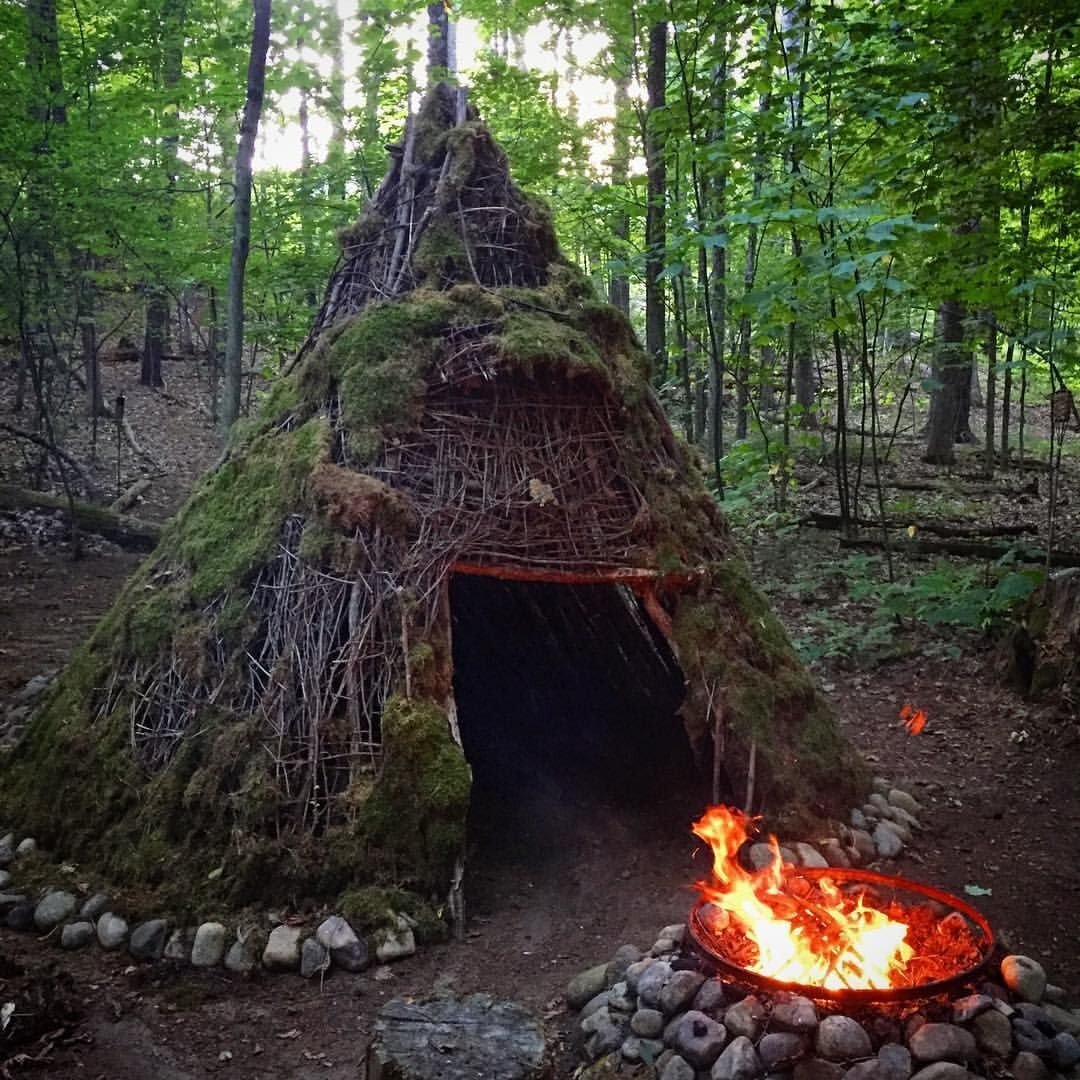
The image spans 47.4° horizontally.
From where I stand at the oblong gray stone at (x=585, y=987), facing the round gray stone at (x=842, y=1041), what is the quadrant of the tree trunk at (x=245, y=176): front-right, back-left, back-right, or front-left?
back-left

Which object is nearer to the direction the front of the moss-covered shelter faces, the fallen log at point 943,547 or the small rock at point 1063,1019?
the small rock

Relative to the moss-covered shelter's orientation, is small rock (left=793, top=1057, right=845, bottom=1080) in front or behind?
in front

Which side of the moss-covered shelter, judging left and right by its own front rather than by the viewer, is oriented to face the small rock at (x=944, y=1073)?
front

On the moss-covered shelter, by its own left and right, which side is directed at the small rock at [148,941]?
right

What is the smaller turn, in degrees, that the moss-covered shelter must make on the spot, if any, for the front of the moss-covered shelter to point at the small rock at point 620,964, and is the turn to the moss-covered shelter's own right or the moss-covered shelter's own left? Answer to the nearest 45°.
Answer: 0° — it already faces it

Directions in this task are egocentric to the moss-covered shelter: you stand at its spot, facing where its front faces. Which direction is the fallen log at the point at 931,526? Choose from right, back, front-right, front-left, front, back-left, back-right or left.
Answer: left

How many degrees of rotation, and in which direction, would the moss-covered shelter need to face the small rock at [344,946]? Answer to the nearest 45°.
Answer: approximately 45° to its right

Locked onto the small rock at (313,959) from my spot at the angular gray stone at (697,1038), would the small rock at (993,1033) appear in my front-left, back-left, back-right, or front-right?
back-right

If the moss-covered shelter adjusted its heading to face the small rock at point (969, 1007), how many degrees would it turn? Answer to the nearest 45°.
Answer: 0° — it already faces it

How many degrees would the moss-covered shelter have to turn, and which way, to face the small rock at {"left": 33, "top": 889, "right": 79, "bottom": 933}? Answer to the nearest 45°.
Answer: approximately 90° to its right

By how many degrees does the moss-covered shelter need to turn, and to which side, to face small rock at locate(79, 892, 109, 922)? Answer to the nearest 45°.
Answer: approximately 90° to its right

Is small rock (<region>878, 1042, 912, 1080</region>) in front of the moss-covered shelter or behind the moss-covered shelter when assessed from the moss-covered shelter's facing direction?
in front

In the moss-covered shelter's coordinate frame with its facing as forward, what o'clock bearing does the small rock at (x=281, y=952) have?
The small rock is roughly at 2 o'clock from the moss-covered shelter.

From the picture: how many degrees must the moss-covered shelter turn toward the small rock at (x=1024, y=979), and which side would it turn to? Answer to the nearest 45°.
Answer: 0° — it already faces it

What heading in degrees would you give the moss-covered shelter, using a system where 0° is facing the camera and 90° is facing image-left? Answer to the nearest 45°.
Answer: approximately 315°
